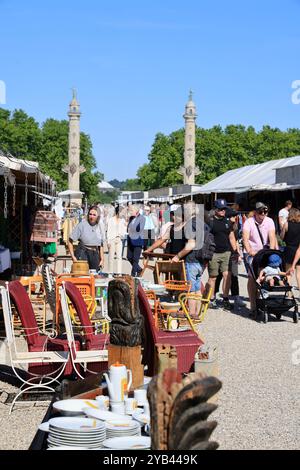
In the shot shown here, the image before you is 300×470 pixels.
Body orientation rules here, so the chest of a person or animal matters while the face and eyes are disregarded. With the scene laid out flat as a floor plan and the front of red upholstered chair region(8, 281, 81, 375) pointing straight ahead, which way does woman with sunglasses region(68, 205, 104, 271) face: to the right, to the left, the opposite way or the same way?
to the right

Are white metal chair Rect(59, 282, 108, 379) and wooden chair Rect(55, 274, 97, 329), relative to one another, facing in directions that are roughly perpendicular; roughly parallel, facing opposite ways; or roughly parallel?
roughly perpendicular

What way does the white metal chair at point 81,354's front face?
to the viewer's right

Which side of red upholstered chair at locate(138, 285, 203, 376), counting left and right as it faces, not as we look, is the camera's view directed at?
right

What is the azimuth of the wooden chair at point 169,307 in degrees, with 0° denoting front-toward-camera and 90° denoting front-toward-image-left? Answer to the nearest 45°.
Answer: approximately 45°

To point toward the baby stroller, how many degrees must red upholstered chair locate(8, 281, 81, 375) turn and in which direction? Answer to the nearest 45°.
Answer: approximately 45° to its left
